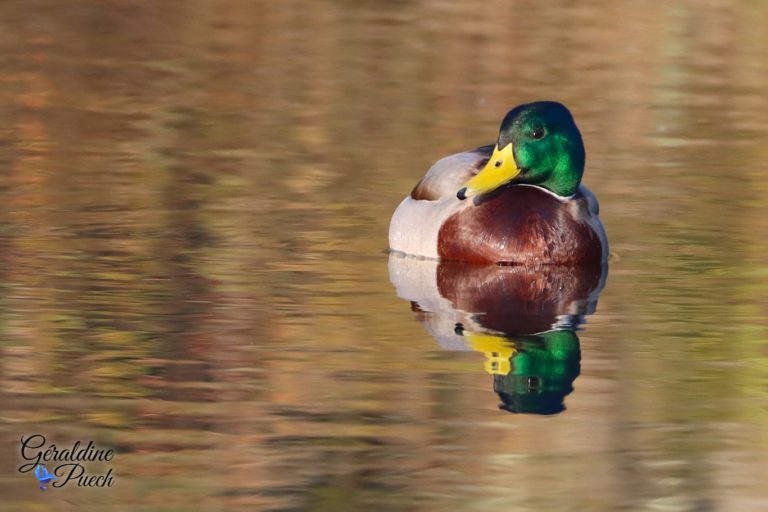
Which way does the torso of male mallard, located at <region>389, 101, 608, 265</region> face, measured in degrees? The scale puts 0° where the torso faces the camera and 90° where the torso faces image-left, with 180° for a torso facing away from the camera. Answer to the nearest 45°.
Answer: approximately 315°
